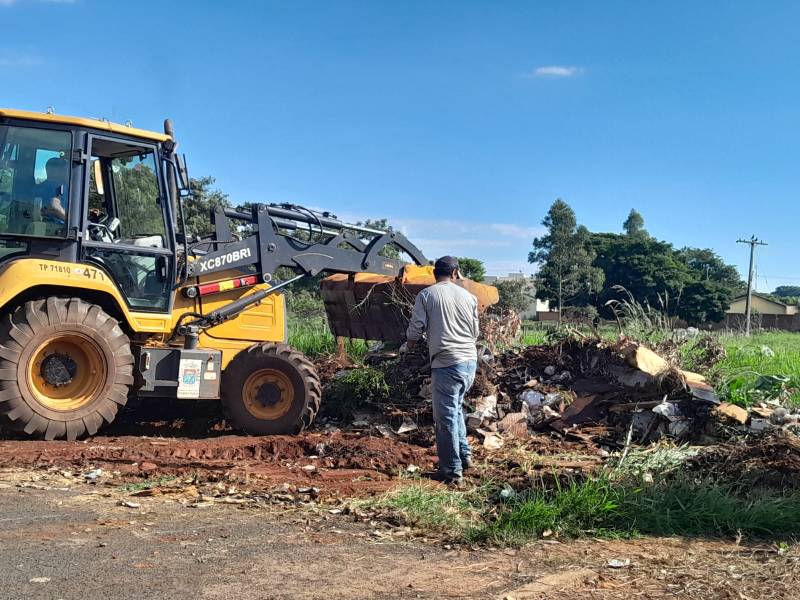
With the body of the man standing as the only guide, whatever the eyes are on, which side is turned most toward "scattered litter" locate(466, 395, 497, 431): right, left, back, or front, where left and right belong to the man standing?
front

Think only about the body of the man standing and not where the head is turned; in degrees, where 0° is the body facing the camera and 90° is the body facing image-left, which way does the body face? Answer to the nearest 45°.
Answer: approximately 180°

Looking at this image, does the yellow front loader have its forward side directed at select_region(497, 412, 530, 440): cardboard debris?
yes

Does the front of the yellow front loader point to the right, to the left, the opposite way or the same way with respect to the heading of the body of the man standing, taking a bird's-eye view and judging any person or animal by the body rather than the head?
to the right

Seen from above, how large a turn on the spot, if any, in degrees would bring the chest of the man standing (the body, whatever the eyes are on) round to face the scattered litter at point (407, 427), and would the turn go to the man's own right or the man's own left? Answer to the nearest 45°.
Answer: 0° — they already face it

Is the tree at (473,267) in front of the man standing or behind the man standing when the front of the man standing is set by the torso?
in front

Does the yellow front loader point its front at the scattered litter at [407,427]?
yes

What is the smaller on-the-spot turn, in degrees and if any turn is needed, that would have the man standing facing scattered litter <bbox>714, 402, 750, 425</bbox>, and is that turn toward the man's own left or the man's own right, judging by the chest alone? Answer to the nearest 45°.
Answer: approximately 45° to the man's own right

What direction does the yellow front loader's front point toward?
to the viewer's right

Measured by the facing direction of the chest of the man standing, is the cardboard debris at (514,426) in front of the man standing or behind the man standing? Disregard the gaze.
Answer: in front

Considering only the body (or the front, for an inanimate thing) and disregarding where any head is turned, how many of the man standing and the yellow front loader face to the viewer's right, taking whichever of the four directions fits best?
1

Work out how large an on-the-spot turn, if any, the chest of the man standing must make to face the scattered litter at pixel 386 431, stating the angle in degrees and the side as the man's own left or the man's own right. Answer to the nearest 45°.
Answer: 0° — they already face it

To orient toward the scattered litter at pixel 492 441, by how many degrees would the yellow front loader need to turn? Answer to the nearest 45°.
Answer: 0° — it already faces it
